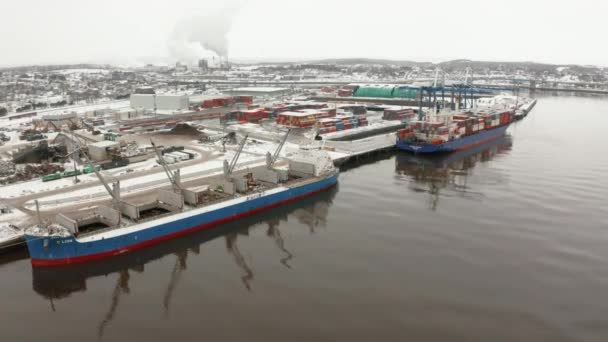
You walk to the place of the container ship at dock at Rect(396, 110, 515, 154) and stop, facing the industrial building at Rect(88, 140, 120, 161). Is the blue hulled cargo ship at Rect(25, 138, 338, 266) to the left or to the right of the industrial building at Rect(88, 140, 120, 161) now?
left

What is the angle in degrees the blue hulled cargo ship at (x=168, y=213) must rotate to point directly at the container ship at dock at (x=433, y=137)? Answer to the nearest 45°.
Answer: approximately 180°

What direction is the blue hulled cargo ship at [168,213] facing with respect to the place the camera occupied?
facing the viewer and to the left of the viewer
